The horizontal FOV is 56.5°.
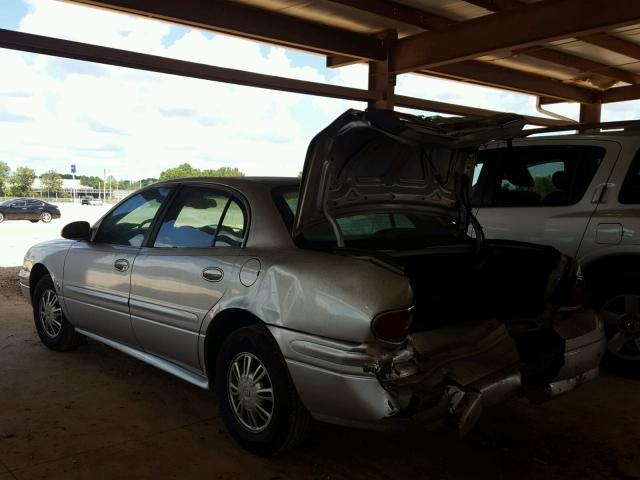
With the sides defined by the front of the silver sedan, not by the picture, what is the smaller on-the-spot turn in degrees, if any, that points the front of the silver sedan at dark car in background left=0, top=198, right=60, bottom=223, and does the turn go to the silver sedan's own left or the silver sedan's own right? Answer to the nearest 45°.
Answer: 0° — it already faces it

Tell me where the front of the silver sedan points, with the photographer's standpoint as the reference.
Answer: facing away from the viewer and to the left of the viewer
